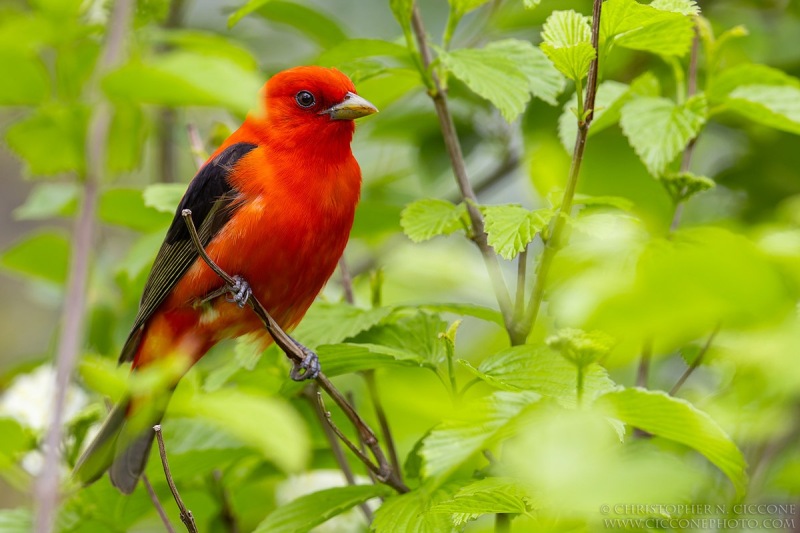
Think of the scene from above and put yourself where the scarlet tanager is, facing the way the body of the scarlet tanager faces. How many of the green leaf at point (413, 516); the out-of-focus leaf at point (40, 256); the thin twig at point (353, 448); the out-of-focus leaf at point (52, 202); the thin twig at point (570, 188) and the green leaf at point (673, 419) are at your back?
2

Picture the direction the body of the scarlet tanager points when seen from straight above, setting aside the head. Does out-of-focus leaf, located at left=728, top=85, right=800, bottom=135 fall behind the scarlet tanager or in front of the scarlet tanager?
in front

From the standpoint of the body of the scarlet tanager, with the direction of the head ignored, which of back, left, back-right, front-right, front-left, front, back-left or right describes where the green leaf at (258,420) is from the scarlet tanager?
front-right

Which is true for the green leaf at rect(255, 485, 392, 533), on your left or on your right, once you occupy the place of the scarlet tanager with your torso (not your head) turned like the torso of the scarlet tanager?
on your right

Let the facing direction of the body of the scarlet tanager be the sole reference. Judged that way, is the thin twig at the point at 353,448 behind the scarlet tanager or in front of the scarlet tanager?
in front

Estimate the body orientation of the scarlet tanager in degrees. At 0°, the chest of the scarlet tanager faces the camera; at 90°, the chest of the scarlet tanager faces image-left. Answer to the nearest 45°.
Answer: approximately 315°

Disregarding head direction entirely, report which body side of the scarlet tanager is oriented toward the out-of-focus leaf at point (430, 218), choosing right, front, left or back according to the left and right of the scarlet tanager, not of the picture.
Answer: front

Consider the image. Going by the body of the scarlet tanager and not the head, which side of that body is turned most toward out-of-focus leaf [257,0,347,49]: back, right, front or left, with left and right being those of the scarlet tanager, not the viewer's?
left

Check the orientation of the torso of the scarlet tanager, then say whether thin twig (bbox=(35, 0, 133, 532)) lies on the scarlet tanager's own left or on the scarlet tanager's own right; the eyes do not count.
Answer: on the scarlet tanager's own right

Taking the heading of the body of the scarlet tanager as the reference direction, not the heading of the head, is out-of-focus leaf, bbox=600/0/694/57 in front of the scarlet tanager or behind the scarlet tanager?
in front

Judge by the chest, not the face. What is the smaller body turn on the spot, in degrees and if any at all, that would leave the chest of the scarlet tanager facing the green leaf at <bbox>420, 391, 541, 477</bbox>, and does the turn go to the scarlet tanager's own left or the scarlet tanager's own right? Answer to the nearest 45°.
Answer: approximately 45° to the scarlet tanager's own left

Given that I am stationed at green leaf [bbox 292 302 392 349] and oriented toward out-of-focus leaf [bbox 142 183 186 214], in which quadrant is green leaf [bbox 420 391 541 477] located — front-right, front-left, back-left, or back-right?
back-left

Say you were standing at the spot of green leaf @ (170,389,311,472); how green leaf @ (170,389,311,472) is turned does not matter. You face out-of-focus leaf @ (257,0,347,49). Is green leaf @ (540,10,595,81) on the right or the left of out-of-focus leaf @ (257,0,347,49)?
right

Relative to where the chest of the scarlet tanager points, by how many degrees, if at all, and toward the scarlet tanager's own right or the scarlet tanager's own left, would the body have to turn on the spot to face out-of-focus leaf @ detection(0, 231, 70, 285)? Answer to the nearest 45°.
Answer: approximately 180°
